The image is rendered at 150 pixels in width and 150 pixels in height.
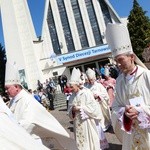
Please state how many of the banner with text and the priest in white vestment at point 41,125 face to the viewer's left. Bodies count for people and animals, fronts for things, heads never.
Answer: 1

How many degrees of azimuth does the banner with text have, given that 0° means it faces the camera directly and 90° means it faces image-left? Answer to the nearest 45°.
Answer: approximately 0°

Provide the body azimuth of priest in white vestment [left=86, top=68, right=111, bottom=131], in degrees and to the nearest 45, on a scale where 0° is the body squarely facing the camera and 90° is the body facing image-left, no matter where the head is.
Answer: approximately 45°

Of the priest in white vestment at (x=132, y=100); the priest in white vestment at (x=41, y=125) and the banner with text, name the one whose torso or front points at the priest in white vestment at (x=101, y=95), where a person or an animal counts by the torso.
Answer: the banner with text

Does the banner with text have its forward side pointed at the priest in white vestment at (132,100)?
yes

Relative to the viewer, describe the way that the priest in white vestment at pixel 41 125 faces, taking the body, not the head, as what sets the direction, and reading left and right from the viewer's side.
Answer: facing to the left of the viewer
